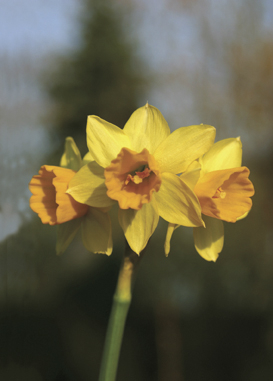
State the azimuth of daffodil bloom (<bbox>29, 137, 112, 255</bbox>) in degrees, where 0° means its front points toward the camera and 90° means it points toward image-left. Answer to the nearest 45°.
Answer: approximately 90°
